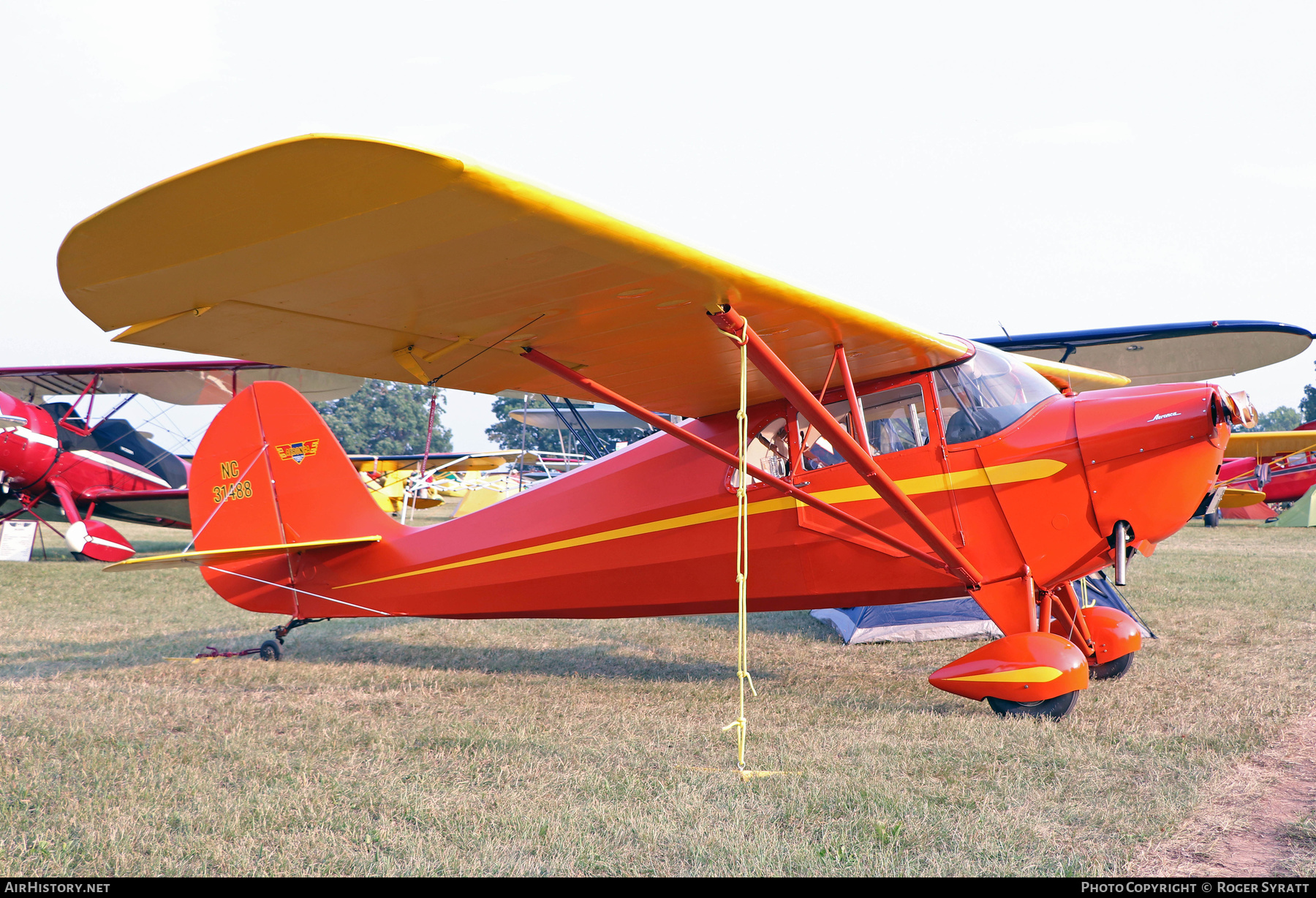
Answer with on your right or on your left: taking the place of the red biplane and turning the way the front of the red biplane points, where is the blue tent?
on your left

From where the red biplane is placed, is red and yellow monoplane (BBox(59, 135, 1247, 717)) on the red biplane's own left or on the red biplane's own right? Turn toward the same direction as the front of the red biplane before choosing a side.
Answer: on the red biplane's own left

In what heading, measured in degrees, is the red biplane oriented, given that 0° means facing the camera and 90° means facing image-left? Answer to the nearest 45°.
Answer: approximately 45°
